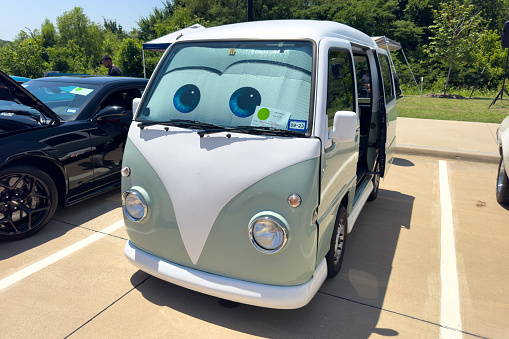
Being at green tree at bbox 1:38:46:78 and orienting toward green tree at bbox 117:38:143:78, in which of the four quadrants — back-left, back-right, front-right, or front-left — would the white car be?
front-right

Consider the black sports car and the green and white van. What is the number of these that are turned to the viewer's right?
0

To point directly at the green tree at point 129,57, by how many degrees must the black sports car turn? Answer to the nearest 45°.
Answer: approximately 135° to its right

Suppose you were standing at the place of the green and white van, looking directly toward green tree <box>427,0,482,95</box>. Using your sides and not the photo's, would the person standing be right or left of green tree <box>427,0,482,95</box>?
left

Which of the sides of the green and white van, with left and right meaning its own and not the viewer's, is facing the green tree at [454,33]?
back

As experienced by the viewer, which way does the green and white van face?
facing the viewer and to the left of the viewer

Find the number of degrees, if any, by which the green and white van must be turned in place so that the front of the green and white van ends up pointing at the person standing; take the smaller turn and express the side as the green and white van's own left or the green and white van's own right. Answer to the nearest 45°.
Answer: approximately 90° to the green and white van's own right

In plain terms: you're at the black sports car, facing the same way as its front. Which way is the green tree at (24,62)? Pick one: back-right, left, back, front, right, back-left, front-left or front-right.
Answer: back-right

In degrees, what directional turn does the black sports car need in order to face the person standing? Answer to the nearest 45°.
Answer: approximately 135° to its right

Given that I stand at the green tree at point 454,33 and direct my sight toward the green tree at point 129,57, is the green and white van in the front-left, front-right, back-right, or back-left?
front-left

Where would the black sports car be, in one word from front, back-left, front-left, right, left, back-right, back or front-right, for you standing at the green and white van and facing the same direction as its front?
right

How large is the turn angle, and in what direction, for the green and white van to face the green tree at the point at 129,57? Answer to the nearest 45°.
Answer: approximately 135° to its right

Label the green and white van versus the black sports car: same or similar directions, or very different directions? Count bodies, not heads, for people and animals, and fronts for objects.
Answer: same or similar directions
